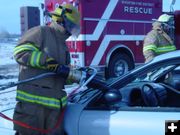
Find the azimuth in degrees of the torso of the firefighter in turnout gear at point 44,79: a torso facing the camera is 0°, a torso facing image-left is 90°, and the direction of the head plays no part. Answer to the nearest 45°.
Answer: approximately 270°

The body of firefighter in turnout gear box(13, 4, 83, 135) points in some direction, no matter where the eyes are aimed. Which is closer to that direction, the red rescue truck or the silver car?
the silver car

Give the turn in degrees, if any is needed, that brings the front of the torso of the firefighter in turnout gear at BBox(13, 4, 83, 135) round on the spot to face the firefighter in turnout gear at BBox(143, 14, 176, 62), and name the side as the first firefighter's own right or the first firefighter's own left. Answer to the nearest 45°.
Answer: approximately 45° to the first firefighter's own left

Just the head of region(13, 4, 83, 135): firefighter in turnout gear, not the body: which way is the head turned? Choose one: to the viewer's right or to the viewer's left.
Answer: to the viewer's right

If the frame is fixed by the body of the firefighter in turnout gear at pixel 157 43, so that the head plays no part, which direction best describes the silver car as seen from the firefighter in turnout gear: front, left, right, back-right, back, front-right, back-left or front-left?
front-right

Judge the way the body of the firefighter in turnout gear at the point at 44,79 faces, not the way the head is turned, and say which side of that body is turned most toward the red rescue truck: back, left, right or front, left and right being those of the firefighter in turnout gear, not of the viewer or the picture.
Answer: left

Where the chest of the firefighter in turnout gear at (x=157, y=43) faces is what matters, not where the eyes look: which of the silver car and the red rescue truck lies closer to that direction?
the silver car

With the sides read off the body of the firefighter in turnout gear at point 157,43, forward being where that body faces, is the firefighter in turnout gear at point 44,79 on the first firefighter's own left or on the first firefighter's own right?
on the first firefighter's own right

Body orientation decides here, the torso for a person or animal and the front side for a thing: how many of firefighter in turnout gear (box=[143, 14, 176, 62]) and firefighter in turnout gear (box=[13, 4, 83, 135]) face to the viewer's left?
0
